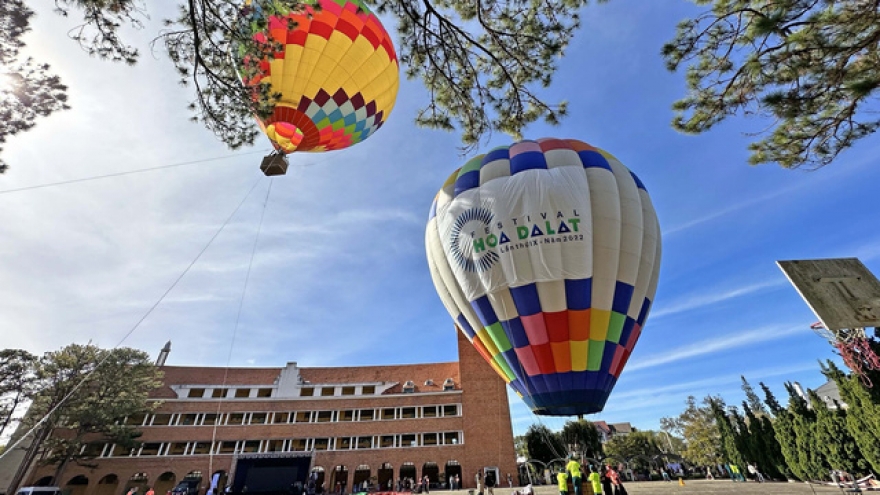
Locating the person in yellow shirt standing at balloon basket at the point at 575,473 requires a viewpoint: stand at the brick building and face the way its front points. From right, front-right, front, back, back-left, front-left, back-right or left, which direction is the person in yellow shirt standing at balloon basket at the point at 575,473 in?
front

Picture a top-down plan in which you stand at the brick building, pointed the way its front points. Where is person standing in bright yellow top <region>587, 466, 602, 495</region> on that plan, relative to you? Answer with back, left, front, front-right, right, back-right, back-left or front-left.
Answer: front

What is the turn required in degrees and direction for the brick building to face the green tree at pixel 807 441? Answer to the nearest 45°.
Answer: approximately 45° to its left

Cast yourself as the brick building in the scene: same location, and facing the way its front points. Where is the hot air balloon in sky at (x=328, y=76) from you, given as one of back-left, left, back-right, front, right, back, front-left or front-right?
front

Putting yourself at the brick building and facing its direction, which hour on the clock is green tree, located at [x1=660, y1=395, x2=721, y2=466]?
The green tree is roughly at 9 o'clock from the brick building.

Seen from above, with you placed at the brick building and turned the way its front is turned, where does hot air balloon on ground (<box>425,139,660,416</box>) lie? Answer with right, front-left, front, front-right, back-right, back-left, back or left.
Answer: front

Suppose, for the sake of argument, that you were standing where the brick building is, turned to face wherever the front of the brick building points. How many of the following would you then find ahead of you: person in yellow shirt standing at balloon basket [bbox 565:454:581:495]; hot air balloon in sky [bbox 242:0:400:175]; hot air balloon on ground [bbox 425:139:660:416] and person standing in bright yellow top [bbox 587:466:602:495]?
4

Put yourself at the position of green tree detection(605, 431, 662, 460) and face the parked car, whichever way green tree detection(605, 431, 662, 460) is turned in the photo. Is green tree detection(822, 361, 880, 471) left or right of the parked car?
left

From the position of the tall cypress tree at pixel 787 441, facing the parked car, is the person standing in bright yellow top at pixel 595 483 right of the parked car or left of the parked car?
left

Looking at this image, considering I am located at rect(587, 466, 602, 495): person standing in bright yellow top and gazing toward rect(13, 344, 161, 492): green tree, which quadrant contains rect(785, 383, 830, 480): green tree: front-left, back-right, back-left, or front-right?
back-right

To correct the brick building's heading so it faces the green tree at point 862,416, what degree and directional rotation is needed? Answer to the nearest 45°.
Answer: approximately 45° to its left

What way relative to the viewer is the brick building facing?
toward the camera
